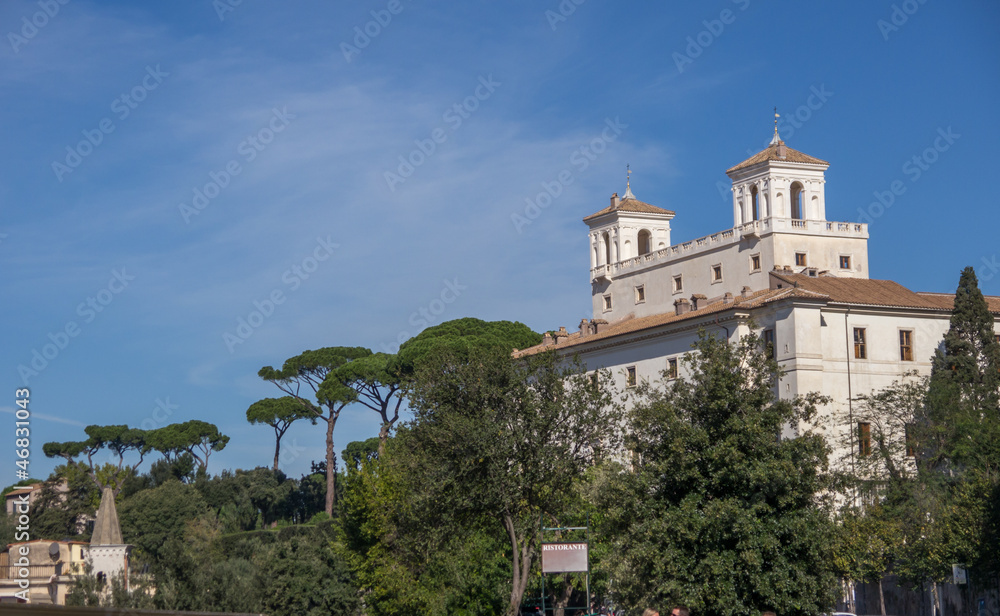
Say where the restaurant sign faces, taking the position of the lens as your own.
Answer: facing the viewer
